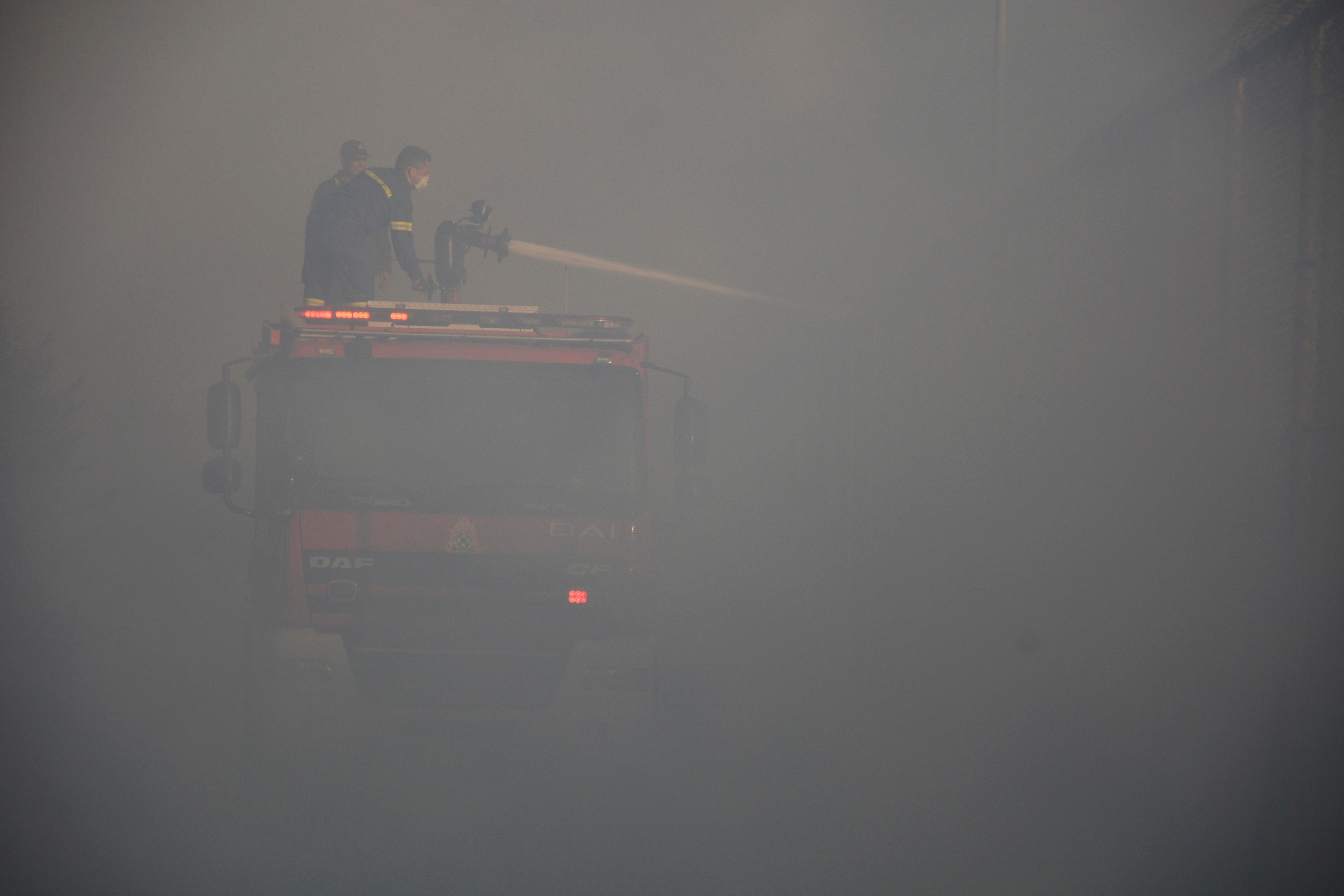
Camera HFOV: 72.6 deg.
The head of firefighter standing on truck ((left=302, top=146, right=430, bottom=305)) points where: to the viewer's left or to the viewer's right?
to the viewer's right

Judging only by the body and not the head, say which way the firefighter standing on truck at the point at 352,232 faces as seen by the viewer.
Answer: to the viewer's right
